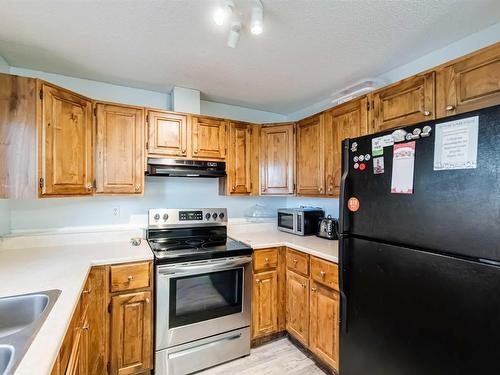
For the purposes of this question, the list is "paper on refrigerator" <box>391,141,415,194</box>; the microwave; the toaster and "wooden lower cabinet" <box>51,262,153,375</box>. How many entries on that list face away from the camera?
0

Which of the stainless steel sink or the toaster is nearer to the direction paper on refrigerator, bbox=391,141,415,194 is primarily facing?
the stainless steel sink

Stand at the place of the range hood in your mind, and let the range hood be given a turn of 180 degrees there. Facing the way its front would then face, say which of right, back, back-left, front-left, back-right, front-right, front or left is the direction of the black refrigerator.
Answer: back-right

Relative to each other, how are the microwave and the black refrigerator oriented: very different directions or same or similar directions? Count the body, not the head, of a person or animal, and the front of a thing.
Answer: same or similar directions

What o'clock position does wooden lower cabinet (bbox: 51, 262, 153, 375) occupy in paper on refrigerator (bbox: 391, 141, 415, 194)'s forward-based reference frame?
The wooden lower cabinet is roughly at 1 o'clock from the paper on refrigerator.

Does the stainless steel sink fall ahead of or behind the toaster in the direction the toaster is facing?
ahead

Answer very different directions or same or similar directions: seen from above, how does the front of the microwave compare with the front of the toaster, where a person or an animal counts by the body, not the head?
same or similar directions

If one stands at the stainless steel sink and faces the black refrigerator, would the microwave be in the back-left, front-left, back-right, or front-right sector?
front-left

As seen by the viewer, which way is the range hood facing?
toward the camera
